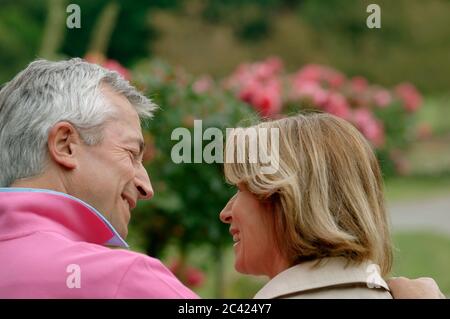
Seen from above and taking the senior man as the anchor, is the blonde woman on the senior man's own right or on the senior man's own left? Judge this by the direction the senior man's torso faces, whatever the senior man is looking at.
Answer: on the senior man's own right

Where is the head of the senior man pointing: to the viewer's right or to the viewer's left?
to the viewer's right

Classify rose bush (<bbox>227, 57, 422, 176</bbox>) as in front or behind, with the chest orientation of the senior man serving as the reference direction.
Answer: in front

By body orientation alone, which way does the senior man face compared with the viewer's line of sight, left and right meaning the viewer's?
facing away from the viewer and to the right of the viewer

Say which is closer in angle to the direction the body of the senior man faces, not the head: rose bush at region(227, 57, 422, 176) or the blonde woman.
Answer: the rose bush
